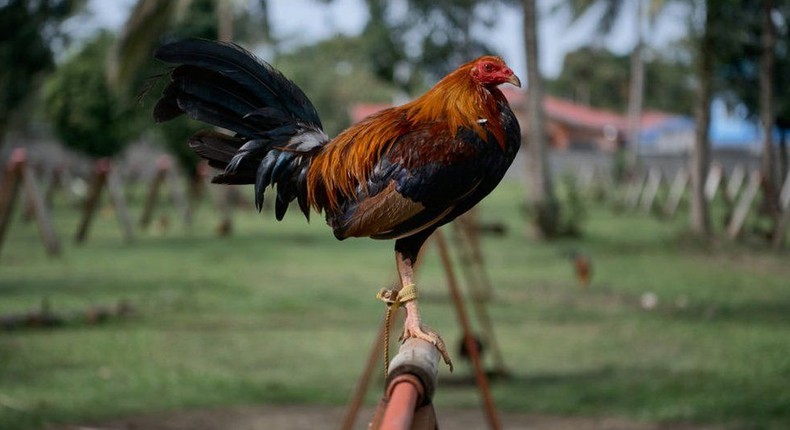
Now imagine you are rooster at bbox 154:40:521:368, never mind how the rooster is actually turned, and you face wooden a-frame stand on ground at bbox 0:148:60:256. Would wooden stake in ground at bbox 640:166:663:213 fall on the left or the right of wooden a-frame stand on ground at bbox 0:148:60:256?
right

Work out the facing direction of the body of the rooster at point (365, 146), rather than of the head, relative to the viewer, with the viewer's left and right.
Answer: facing to the right of the viewer
